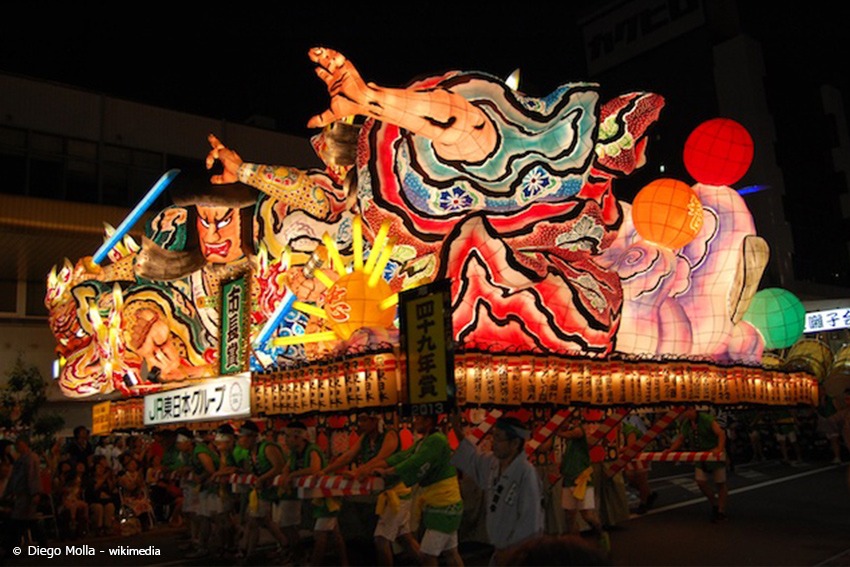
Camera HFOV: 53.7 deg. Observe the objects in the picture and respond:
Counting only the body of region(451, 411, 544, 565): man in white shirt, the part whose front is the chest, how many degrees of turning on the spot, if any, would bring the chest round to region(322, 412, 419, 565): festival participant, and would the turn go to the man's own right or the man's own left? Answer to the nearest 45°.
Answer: approximately 90° to the man's own right

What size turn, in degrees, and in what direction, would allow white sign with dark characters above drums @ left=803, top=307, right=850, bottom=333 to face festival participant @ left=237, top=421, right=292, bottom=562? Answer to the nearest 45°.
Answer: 0° — it already faces them

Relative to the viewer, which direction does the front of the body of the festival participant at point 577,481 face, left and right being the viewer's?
facing to the left of the viewer

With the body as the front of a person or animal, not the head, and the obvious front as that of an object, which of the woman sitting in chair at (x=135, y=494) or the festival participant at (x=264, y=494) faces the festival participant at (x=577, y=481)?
the woman sitting in chair

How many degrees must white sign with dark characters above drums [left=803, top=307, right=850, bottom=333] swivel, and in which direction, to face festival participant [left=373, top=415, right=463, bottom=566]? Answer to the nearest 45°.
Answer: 0° — it already faces them

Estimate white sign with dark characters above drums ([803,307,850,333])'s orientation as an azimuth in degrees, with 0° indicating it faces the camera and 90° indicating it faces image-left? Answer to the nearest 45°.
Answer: approximately 0°

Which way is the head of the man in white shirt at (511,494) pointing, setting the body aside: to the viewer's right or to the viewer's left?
to the viewer's left

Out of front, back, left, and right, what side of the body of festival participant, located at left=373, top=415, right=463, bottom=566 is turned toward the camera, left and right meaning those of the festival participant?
left

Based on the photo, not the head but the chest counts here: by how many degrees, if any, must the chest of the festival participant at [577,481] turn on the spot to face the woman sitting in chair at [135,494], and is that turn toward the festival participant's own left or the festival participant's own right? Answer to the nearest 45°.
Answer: approximately 45° to the festival participant's own right

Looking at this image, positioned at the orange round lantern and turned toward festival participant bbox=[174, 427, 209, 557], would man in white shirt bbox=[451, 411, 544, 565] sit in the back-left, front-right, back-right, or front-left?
front-left

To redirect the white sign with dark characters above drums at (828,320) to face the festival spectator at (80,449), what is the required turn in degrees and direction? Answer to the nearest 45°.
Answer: approximately 45° to its right

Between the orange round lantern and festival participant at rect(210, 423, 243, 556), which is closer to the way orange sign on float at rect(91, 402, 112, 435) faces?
the festival participant

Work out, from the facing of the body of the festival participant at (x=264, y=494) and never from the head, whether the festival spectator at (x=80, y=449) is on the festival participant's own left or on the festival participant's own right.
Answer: on the festival participant's own right
